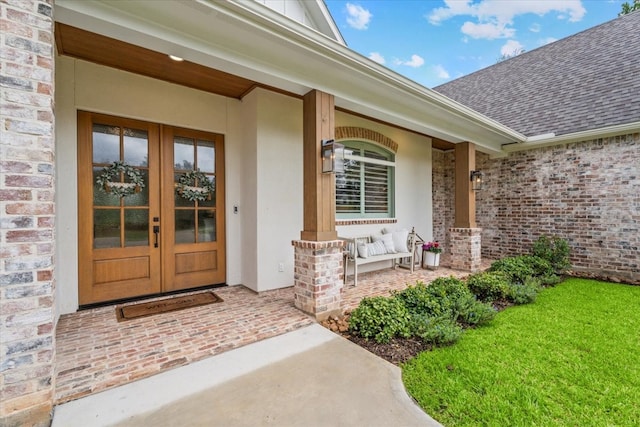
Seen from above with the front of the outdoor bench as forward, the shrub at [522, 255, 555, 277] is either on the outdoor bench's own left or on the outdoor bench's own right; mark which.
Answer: on the outdoor bench's own left

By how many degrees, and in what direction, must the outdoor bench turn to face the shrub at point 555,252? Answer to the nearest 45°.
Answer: approximately 45° to its left

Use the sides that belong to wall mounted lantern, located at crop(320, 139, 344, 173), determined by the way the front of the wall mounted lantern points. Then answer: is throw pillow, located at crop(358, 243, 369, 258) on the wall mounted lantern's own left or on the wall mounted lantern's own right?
on the wall mounted lantern's own left

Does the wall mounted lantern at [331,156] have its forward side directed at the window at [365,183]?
no

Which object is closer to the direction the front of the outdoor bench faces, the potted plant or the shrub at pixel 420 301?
the shrub

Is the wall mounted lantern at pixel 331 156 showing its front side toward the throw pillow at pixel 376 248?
no

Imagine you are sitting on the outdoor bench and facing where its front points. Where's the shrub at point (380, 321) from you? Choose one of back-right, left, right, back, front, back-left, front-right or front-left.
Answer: front-right

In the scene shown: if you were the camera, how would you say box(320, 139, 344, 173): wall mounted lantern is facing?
facing the viewer and to the right of the viewer

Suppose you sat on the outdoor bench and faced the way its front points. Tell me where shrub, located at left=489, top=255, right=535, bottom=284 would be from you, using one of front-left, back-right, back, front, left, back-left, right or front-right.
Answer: front-left

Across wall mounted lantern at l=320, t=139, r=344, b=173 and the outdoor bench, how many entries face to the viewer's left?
0

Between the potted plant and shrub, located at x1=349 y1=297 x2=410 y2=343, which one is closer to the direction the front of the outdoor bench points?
the shrub

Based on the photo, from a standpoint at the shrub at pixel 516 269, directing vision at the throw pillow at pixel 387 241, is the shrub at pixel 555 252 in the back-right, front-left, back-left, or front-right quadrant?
back-right

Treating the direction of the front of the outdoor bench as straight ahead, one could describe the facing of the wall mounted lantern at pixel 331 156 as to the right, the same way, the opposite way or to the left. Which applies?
the same way
